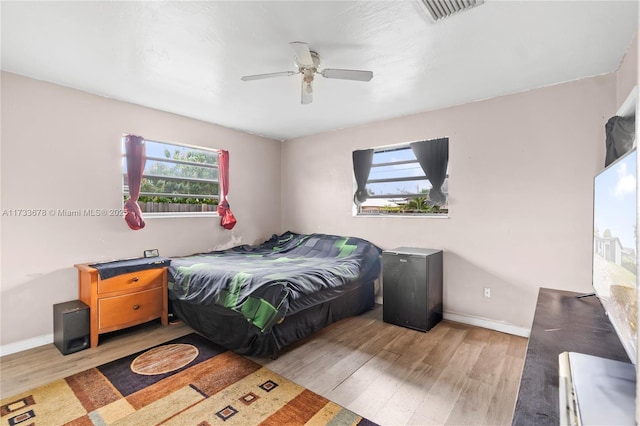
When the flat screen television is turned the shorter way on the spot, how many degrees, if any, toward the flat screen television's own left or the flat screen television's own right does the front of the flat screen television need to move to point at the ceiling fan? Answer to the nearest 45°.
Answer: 0° — it already faces it

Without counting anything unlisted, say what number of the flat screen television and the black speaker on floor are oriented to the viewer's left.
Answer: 1

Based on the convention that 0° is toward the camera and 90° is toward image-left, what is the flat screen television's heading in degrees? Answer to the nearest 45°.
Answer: approximately 90°

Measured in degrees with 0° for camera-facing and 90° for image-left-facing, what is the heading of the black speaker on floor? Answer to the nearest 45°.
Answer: approximately 315°

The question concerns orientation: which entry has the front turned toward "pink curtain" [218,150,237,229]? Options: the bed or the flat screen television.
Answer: the flat screen television
